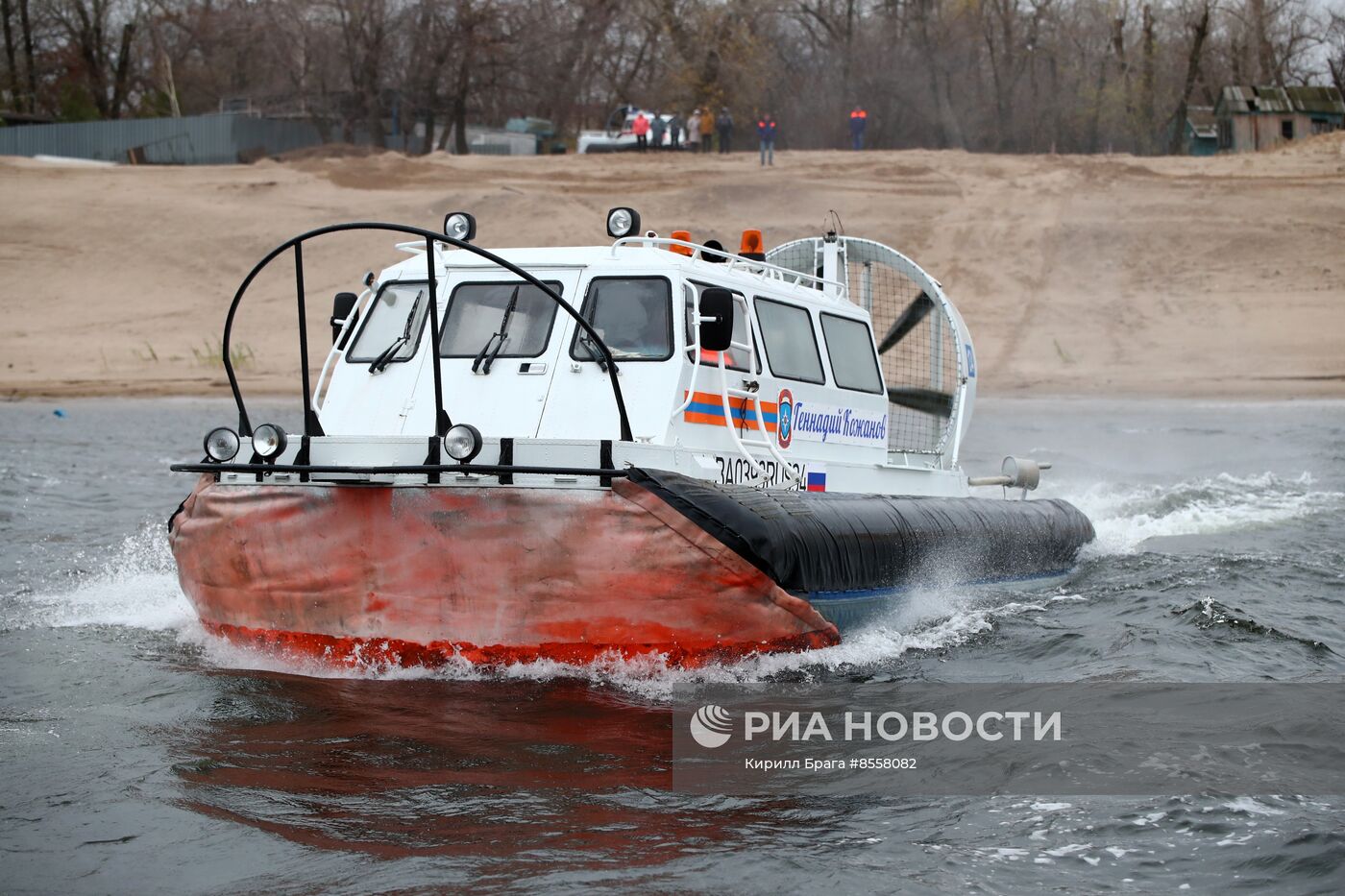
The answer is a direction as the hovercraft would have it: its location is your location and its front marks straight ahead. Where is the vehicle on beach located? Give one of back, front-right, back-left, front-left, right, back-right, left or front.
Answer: back-right

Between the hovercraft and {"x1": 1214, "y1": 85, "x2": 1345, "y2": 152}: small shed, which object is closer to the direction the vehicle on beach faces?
the hovercraft

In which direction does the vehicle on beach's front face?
to the viewer's left

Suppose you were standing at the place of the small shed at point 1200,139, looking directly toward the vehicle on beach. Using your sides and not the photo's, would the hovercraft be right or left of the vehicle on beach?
left

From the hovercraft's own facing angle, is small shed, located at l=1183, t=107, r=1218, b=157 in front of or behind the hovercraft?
behind

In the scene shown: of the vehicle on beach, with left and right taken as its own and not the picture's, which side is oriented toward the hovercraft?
left

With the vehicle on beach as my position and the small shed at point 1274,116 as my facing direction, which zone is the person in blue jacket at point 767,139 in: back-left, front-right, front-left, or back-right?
front-right

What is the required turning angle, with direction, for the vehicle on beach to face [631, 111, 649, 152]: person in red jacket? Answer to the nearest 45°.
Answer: approximately 135° to its left

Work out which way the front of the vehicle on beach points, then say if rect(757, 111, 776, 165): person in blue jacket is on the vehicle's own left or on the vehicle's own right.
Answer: on the vehicle's own left

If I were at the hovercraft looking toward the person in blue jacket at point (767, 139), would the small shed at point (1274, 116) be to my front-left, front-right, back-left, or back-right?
front-right

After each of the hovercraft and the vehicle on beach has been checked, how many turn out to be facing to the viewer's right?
0

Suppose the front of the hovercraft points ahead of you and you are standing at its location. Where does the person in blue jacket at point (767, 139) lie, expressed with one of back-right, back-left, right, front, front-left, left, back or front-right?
back-right

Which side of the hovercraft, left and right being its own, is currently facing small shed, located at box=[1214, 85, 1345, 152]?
back
